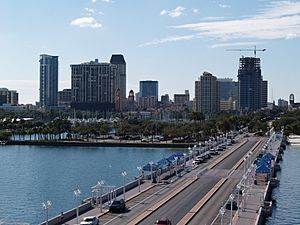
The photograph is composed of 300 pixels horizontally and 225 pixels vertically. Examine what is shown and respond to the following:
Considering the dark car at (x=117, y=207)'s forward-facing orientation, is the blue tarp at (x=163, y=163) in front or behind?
behind

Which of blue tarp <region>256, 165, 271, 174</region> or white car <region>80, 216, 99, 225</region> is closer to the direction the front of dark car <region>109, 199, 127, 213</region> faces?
the white car

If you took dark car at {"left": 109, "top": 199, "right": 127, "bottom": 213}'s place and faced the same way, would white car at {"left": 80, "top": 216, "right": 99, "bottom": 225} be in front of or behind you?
in front

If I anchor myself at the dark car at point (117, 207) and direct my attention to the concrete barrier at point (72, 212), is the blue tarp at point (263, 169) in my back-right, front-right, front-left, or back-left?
back-right

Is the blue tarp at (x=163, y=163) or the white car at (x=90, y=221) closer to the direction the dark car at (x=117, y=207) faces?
the white car

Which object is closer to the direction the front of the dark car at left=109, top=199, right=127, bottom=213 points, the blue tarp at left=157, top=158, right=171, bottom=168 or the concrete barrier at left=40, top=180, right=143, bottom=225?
the concrete barrier

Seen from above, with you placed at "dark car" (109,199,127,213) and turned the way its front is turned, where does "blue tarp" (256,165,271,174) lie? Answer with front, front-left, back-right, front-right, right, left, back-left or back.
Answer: back

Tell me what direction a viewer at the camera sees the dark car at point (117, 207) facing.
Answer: facing the viewer and to the left of the viewer

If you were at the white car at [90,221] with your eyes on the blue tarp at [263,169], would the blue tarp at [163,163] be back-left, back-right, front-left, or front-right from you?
front-left
